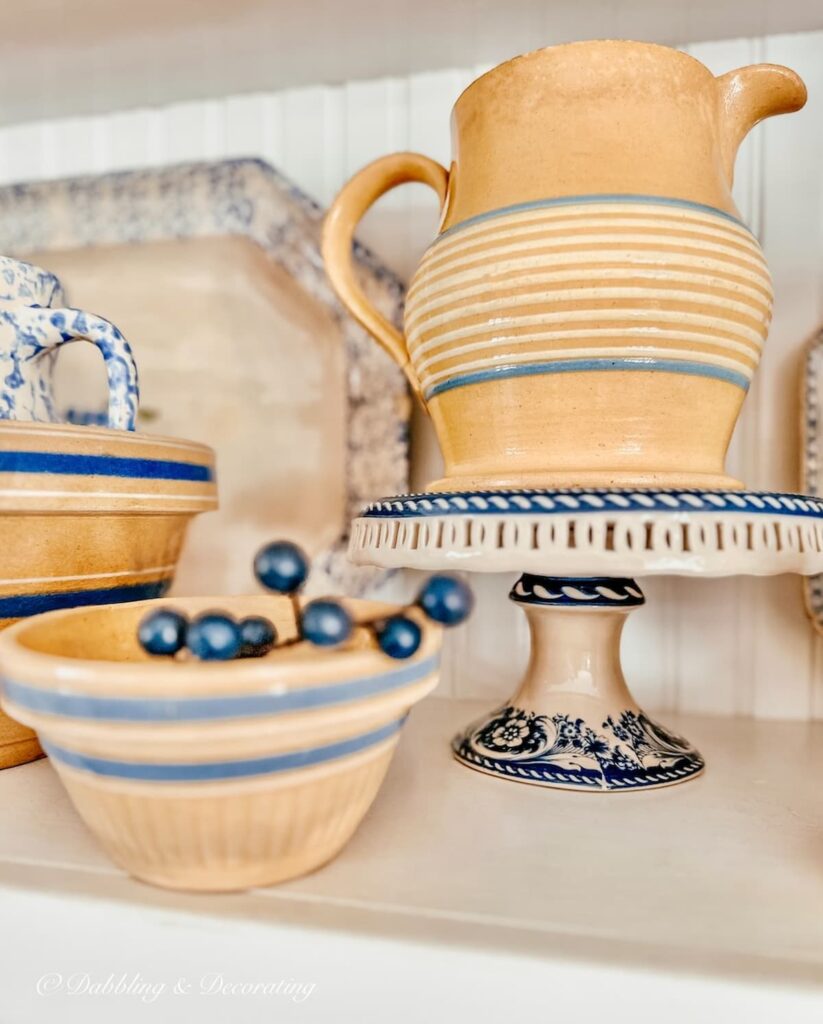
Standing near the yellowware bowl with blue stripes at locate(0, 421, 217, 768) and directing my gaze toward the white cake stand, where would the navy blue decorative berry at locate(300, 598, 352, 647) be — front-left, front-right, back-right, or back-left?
front-right

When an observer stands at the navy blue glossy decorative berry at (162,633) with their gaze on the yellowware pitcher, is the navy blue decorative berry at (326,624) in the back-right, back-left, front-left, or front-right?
front-right

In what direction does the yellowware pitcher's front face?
to the viewer's right

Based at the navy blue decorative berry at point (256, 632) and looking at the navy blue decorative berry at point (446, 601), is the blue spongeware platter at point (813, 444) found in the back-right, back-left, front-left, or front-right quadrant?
front-left
